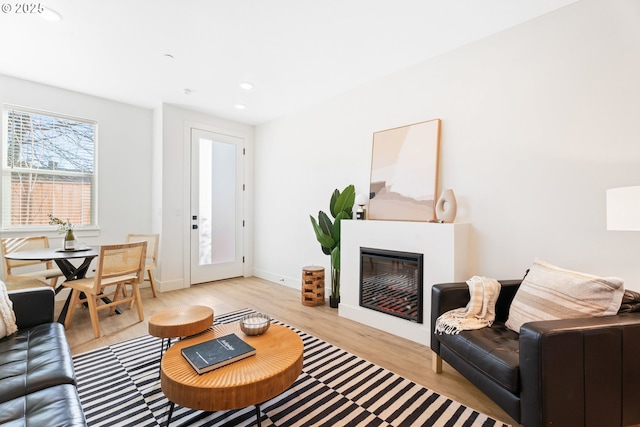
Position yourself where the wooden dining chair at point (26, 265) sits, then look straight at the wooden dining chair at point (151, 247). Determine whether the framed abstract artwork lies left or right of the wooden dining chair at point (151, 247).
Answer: right

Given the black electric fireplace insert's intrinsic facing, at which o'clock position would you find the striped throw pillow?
The striped throw pillow is roughly at 9 o'clock from the black electric fireplace insert.

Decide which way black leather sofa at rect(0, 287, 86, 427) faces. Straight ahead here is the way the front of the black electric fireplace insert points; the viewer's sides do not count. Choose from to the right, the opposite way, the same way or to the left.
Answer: the opposite way

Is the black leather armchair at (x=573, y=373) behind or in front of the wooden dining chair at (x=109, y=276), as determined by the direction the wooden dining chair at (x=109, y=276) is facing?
behind

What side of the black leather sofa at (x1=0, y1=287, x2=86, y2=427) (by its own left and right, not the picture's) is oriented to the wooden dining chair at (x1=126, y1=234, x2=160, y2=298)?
left

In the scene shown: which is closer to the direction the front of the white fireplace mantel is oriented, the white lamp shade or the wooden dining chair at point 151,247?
the wooden dining chair

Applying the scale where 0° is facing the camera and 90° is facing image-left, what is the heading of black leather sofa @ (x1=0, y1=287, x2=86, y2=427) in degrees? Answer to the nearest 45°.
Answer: approximately 270°

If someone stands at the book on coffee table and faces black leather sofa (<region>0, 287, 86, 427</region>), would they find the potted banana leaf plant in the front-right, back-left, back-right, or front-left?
back-right

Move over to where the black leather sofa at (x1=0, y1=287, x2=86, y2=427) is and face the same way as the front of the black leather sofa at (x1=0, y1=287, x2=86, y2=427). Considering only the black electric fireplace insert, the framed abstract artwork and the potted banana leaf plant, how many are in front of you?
3

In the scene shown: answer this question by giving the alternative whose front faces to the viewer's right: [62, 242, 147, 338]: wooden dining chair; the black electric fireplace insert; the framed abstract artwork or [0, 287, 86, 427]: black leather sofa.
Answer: the black leather sofa

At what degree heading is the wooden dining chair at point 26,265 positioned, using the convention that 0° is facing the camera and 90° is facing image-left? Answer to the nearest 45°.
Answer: approximately 315°
